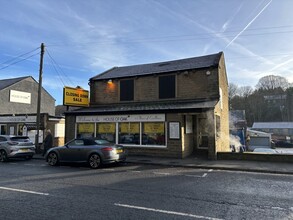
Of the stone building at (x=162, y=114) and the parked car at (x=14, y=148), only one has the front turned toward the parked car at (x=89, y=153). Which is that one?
the stone building

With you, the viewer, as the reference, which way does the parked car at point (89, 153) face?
facing away from the viewer and to the left of the viewer

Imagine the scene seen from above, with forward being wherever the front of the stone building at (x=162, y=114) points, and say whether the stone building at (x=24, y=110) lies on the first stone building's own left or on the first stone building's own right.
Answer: on the first stone building's own right

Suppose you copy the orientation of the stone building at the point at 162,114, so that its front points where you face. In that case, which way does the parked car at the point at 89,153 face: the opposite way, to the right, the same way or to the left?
to the right

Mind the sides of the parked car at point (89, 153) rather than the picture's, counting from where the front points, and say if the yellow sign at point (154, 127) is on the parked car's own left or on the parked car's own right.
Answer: on the parked car's own right

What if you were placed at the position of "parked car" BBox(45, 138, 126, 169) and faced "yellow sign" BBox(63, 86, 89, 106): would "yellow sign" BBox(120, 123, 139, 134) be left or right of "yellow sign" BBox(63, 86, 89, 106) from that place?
right

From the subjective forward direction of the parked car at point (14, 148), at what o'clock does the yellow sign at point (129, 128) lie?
The yellow sign is roughly at 5 o'clock from the parked car.

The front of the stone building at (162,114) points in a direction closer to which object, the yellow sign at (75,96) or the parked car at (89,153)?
the parked car

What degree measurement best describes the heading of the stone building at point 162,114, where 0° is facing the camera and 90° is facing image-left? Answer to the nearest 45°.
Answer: approximately 45°

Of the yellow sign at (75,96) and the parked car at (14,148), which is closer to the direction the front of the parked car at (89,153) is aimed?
the parked car

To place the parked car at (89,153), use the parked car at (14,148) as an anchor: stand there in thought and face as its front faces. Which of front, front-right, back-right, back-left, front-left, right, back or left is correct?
back
